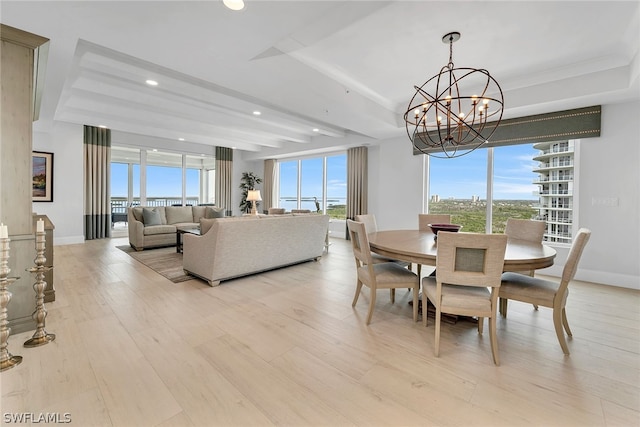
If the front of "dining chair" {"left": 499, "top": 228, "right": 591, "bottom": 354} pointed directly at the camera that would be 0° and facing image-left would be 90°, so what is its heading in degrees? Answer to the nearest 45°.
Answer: approximately 135°

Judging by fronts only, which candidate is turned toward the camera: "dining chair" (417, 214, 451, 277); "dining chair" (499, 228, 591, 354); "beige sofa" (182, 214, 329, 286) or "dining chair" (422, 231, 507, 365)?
"dining chair" (417, 214, 451, 277)

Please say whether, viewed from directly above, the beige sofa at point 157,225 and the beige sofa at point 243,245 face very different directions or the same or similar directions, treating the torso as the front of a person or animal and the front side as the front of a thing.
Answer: very different directions

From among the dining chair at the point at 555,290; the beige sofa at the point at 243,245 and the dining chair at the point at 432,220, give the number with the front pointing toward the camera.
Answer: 1

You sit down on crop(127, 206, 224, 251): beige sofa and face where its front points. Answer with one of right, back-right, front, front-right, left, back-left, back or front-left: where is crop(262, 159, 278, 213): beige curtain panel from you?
left

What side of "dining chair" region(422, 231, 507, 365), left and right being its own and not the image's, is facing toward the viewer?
back

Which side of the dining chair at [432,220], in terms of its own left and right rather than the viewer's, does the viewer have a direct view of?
front

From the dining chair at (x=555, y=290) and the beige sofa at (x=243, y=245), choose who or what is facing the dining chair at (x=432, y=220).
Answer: the dining chair at (x=555, y=290)

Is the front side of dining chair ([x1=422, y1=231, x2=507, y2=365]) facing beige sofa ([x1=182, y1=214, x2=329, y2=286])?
no

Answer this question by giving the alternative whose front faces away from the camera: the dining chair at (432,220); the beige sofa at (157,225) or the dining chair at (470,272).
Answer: the dining chair at (470,272)

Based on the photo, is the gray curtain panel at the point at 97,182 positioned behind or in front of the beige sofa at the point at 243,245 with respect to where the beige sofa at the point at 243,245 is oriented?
in front

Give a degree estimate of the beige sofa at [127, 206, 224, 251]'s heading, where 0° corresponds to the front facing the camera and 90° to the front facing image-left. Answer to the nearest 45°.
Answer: approximately 315°

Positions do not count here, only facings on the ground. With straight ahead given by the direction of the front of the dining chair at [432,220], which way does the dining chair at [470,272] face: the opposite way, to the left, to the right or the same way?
the opposite way
